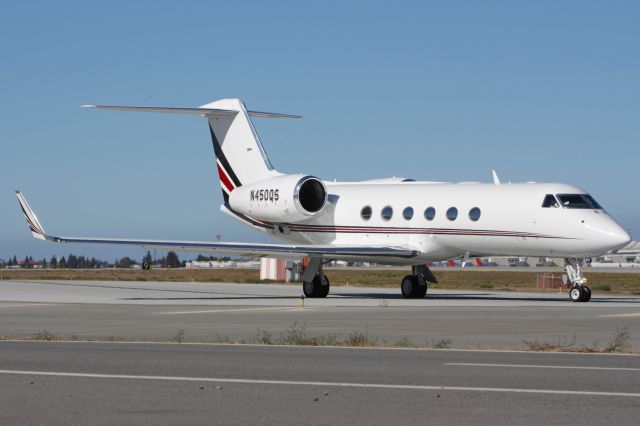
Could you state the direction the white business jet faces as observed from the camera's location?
facing the viewer and to the right of the viewer
